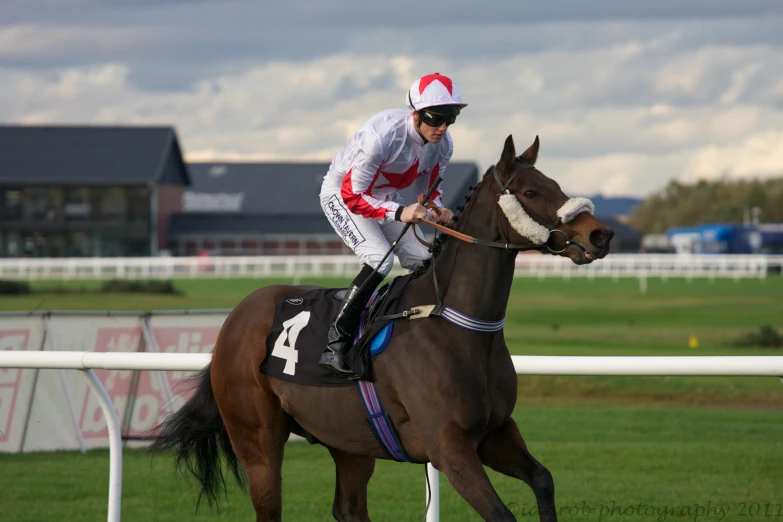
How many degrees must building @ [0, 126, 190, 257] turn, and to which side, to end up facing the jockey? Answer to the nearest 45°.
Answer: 0° — it already faces them

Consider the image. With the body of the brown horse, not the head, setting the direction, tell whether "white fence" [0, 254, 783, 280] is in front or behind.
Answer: behind

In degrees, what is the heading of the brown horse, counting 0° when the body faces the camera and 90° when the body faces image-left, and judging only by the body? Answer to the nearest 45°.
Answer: approximately 315°

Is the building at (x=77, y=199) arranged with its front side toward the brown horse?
yes

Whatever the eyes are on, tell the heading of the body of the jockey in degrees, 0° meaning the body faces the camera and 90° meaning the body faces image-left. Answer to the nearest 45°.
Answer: approximately 315°

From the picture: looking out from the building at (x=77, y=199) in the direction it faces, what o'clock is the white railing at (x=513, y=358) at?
The white railing is roughly at 12 o'clock from the building.

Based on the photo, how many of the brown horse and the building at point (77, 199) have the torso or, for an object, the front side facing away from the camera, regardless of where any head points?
0

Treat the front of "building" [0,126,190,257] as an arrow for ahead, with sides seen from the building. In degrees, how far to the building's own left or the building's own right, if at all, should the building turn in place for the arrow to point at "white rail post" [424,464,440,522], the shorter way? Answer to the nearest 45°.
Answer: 0° — it already faces it

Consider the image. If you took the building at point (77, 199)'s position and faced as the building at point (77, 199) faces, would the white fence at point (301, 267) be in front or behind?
in front

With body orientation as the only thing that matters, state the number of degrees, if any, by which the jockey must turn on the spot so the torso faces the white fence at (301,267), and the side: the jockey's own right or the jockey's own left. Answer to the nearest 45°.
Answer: approximately 135° to the jockey's own left
